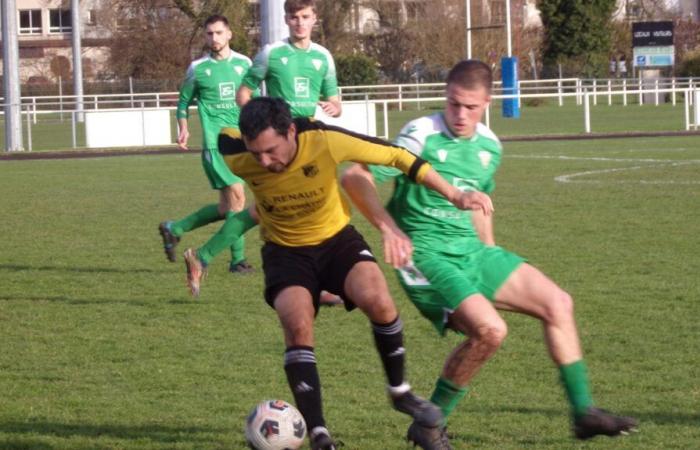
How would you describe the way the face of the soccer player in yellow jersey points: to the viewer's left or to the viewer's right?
to the viewer's left

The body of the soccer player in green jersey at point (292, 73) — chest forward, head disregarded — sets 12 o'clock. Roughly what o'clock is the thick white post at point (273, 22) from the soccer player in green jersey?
The thick white post is roughly at 6 o'clock from the soccer player in green jersey.

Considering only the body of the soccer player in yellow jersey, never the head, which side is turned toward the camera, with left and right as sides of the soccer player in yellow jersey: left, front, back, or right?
front

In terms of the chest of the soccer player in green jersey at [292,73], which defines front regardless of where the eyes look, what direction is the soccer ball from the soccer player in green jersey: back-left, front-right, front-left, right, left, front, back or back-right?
front

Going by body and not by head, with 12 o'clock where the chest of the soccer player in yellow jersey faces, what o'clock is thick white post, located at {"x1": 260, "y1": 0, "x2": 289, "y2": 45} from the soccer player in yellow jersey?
The thick white post is roughly at 6 o'clock from the soccer player in yellow jersey.

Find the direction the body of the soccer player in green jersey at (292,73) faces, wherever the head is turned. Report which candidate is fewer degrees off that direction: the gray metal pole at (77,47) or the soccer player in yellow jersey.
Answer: the soccer player in yellow jersey

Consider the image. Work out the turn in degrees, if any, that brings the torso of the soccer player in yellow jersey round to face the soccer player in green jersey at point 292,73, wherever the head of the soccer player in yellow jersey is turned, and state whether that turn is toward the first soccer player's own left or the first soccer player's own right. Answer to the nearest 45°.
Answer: approximately 180°

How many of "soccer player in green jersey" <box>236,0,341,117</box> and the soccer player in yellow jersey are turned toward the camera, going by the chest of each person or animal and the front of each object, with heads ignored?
2

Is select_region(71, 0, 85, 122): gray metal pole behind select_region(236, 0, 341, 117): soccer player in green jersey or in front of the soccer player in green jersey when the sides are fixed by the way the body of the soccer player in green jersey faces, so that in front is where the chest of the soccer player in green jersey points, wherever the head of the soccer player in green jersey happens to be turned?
behind

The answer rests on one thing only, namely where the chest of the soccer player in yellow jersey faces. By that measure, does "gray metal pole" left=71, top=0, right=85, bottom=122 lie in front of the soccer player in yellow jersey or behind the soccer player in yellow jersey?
behind

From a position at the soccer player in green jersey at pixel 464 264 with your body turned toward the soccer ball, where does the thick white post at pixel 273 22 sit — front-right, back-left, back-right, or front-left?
back-right

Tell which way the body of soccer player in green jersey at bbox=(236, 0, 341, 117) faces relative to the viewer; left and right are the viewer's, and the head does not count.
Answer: facing the viewer

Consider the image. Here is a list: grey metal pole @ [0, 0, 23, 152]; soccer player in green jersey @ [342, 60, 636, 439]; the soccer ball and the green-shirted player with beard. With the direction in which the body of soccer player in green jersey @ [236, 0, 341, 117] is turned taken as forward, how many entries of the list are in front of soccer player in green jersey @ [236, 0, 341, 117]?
2
